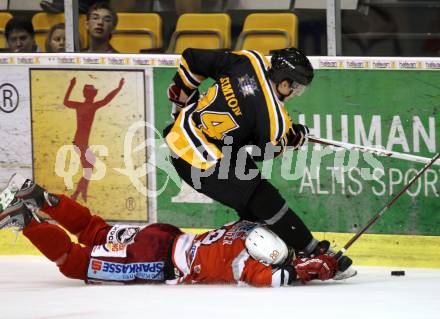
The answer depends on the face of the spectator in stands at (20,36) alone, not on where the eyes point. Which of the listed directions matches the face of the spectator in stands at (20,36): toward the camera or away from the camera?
toward the camera

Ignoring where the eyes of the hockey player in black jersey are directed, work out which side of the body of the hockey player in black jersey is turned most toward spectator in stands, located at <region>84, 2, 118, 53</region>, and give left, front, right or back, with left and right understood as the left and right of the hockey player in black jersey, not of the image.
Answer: left

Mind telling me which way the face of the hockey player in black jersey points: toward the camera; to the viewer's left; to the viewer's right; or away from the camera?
to the viewer's right

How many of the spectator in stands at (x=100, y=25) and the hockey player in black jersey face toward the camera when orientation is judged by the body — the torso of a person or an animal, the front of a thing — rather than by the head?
1

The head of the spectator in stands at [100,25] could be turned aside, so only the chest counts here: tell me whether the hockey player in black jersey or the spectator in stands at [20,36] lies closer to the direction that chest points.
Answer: the hockey player in black jersey

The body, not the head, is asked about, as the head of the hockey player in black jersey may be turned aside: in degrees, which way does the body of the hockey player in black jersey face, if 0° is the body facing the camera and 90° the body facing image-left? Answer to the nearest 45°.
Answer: approximately 225°

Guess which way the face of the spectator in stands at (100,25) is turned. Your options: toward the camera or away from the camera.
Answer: toward the camera

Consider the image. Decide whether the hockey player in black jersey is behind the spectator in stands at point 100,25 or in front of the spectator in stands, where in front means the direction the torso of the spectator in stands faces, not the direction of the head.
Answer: in front

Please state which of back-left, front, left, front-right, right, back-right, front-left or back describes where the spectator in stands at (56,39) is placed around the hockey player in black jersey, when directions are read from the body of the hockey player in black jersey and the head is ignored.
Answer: left

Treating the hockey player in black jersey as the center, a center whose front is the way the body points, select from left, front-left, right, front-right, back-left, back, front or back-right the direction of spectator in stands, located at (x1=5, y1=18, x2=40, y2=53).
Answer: left

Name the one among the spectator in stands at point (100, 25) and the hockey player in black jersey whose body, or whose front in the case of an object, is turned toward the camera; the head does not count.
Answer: the spectator in stands

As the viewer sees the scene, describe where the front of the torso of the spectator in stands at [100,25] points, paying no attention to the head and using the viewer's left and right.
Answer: facing the viewer

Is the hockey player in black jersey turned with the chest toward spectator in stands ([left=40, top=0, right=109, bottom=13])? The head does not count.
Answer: no
